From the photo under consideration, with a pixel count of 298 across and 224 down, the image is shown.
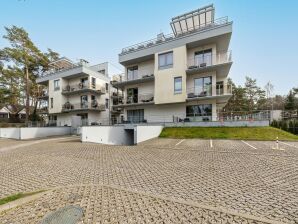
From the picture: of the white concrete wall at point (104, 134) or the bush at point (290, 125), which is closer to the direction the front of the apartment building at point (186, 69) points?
the white concrete wall

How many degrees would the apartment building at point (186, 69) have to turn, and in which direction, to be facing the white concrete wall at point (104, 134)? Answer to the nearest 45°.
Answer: approximately 45° to its right

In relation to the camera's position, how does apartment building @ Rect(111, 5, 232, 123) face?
facing the viewer

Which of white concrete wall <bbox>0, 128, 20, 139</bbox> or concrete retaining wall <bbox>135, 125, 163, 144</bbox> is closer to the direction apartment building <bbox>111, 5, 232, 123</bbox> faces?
the concrete retaining wall

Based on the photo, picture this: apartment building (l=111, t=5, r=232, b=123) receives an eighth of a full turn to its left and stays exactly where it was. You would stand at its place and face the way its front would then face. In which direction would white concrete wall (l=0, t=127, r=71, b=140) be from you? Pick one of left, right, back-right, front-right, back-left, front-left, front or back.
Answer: back-right

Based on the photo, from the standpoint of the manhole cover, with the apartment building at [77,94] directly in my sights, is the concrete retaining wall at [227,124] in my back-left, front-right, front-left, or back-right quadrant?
front-right

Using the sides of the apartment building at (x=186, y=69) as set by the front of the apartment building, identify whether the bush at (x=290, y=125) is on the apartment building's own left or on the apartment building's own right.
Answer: on the apartment building's own left

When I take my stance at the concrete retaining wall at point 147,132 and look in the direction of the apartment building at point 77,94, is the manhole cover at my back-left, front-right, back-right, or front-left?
back-left
